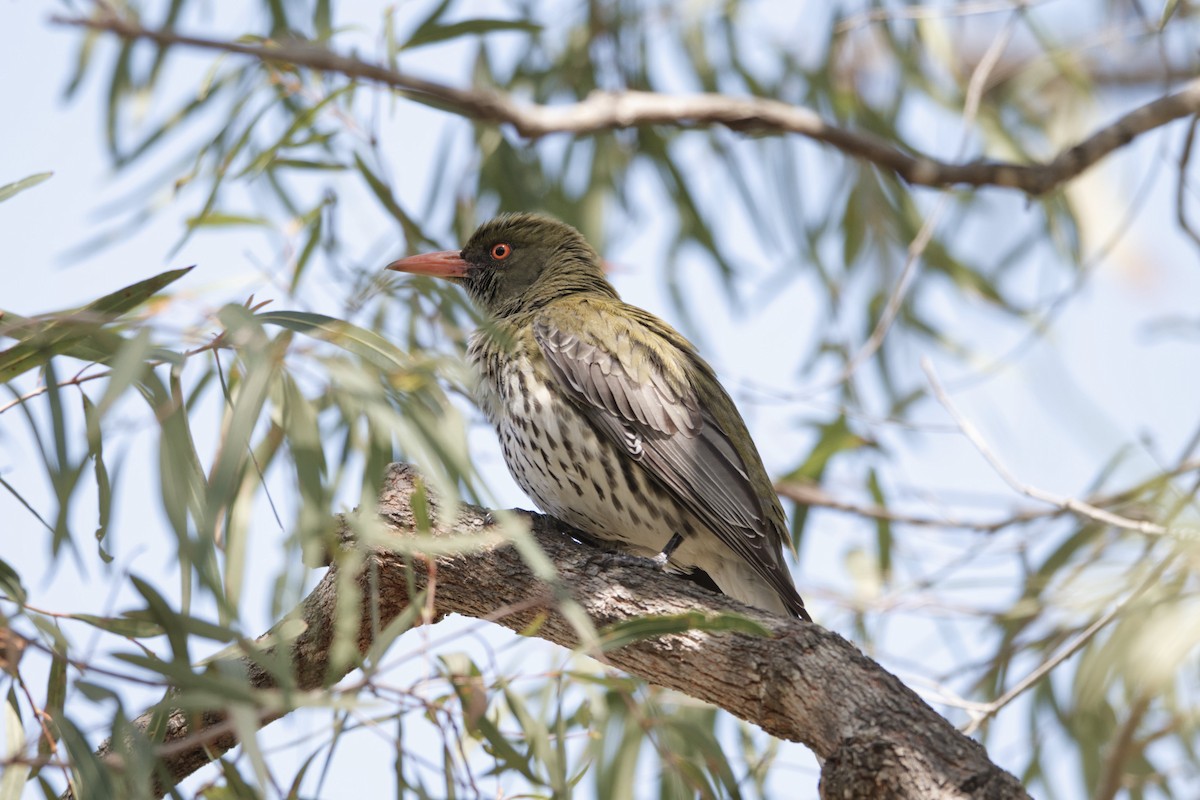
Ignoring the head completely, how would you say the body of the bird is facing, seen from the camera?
to the viewer's left

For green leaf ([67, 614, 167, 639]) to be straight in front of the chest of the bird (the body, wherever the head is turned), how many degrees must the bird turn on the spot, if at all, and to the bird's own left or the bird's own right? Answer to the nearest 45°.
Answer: approximately 45° to the bird's own left

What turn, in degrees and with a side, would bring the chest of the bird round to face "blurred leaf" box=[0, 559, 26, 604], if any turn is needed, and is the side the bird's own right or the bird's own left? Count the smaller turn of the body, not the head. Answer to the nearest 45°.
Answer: approximately 45° to the bird's own left
